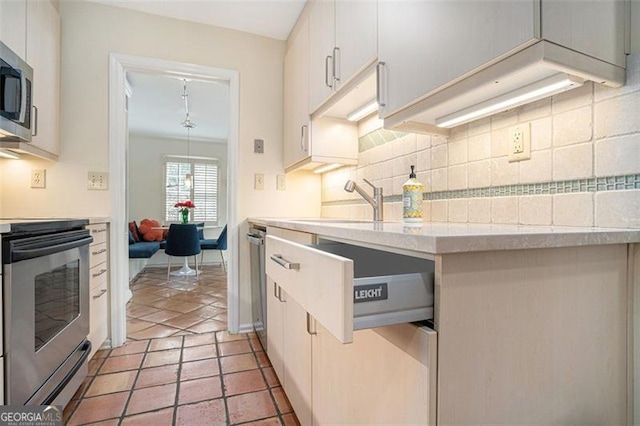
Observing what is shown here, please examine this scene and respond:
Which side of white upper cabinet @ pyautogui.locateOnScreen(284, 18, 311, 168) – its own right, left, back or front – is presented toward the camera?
left

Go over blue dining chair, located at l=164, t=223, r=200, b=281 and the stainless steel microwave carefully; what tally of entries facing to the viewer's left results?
0

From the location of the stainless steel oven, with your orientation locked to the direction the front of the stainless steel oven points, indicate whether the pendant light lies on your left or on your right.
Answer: on your left

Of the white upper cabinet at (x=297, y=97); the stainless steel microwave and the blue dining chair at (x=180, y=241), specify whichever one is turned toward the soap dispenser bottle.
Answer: the stainless steel microwave

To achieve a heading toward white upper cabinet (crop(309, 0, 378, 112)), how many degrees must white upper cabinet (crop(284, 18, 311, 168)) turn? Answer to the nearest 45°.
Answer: approximately 90° to its left

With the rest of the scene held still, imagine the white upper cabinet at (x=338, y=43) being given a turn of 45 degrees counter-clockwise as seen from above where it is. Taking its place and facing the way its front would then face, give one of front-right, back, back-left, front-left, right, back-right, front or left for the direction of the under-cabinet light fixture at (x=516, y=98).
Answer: front-left

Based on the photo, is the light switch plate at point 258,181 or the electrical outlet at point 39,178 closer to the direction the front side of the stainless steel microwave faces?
the light switch plate

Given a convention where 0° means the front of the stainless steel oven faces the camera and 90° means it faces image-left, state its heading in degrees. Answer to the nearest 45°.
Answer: approximately 315°

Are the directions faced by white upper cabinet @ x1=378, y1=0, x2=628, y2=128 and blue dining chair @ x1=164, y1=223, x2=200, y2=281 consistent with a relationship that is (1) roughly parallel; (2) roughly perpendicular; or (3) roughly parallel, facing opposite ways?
roughly perpendicular

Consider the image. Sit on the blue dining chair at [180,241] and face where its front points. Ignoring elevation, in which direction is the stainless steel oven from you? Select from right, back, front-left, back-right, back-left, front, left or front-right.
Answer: back

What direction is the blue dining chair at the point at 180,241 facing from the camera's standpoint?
away from the camera

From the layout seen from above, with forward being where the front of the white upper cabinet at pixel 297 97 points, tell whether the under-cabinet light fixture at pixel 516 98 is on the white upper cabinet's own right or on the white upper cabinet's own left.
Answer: on the white upper cabinet's own left

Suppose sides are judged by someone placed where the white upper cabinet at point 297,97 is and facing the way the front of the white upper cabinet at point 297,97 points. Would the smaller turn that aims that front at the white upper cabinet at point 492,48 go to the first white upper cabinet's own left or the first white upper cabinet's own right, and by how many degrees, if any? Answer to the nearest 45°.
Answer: approximately 90° to the first white upper cabinet's own left
